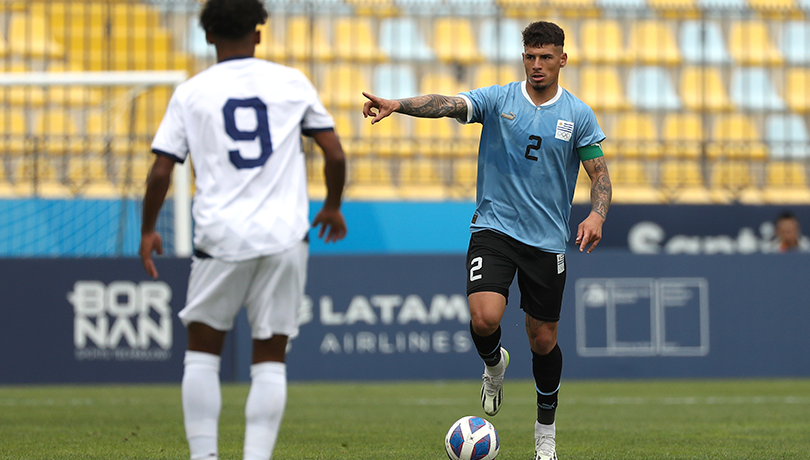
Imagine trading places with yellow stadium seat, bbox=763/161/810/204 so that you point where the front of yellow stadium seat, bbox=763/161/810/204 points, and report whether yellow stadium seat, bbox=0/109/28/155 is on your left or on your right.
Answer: on your right

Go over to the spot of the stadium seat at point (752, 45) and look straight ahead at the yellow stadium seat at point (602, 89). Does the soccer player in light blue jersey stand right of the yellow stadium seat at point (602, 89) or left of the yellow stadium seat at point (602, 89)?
left

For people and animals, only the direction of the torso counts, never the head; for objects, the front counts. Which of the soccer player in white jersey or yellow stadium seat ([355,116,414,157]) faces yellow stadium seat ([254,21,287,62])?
the soccer player in white jersey

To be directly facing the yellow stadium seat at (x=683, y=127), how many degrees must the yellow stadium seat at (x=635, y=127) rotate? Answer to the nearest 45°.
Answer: approximately 90° to its left

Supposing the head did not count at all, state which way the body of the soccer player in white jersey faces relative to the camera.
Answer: away from the camera

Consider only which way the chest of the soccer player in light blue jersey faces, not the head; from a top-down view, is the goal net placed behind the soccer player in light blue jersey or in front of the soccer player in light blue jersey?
behind

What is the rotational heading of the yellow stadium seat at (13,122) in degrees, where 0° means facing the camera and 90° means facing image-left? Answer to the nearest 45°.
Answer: approximately 0°

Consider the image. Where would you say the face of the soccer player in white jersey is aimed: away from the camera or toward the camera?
away from the camera

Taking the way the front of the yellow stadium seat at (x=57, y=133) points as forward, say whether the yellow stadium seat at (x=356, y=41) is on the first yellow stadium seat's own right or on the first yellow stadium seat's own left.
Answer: on the first yellow stadium seat's own left

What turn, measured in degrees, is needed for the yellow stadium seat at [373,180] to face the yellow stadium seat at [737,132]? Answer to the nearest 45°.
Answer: approximately 90° to its left

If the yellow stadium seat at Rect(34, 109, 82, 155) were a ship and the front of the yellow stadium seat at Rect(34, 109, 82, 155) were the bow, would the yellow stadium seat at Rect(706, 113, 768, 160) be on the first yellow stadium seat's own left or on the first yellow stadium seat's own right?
on the first yellow stadium seat's own left

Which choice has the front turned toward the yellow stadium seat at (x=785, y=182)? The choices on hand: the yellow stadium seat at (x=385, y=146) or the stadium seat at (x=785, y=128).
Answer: the stadium seat
